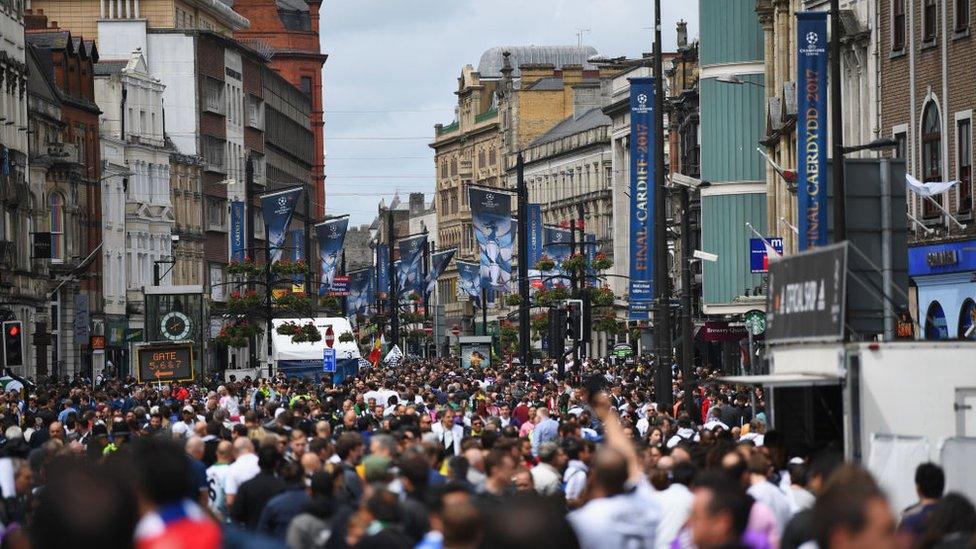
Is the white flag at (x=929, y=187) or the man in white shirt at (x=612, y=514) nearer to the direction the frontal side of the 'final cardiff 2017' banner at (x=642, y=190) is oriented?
the man in white shirt

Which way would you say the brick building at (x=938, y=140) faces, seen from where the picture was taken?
facing the viewer and to the left of the viewer

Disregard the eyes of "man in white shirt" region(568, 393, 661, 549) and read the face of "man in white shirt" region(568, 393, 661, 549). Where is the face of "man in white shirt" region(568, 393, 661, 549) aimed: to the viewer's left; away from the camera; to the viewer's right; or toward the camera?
away from the camera

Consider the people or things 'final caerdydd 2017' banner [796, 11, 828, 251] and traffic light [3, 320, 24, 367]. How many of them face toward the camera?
2

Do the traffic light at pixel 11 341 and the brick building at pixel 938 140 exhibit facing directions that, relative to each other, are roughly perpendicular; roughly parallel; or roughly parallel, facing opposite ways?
roughly perpendicular

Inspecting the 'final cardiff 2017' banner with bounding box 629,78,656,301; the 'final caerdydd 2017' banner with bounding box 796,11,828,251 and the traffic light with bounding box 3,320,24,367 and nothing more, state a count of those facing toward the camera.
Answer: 3

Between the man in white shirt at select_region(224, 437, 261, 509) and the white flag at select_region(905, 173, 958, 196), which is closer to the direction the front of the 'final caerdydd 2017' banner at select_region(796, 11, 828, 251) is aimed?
the man in white shirt

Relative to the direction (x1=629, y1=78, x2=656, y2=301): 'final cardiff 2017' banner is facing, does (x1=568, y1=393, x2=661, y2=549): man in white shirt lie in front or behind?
in front

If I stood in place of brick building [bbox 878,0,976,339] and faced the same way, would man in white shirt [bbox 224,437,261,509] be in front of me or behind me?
in front

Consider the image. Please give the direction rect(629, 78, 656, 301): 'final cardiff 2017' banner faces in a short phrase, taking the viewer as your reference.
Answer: facing the viewer

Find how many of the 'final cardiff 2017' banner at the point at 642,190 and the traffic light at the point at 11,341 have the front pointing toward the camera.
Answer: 2

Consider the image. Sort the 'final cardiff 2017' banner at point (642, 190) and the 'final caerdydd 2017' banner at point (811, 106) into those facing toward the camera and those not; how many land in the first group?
2

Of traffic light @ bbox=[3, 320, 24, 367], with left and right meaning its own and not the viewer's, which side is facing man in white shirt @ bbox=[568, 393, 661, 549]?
front
